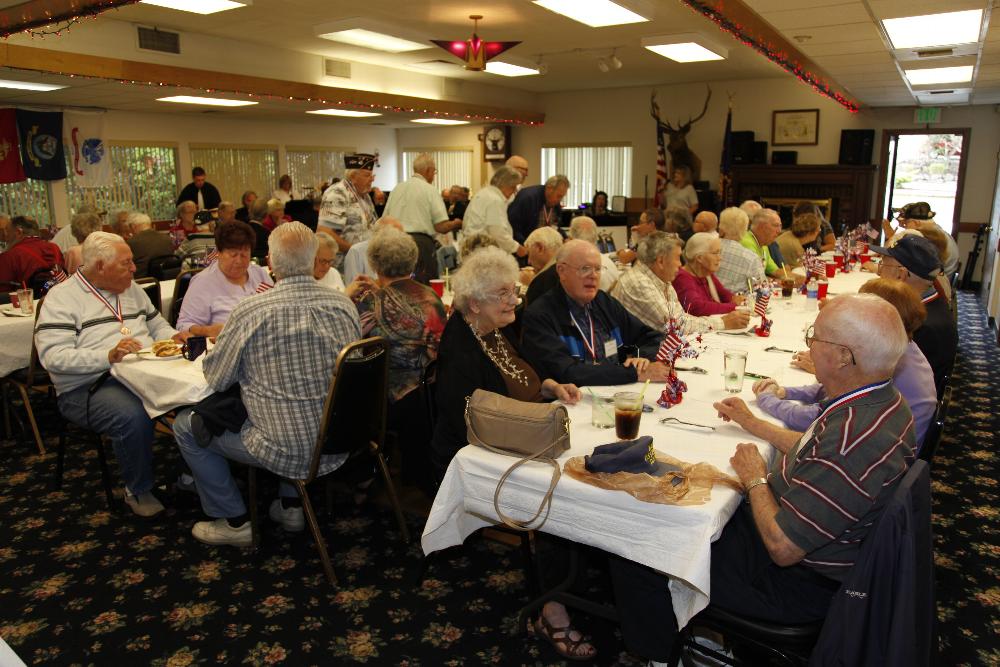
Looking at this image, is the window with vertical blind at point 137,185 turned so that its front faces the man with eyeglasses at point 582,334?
yes

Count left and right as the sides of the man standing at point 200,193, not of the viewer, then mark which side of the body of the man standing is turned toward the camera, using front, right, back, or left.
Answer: front

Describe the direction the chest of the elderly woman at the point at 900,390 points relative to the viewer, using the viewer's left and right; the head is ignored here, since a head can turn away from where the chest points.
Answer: facing to the left of the viewer

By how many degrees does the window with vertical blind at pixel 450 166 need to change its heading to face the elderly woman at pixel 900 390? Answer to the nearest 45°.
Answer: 0° — it already faces them

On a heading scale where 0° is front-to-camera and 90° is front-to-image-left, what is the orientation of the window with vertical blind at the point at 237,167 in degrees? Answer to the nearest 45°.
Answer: approximately 0°

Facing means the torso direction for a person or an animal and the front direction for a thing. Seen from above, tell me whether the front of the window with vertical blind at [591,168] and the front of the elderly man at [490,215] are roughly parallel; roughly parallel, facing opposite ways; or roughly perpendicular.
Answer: roughly perpendicular

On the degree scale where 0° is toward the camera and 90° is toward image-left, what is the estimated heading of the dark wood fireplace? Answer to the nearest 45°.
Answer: approximately 0°

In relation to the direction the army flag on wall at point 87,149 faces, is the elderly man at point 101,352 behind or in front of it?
in front

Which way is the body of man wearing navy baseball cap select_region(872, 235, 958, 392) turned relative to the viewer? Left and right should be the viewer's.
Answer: facing to the left of the viewer

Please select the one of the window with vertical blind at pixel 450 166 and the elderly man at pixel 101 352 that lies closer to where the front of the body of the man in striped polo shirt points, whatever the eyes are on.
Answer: the elderly man

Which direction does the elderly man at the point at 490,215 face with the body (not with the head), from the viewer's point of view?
to the viewer's right

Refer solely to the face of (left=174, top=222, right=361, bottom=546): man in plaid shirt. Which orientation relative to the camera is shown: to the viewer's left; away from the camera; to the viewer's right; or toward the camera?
away from the camera

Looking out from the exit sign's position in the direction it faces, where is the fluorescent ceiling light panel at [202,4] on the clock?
The fluorescent ceiling light panel is roughly at 1 o'clock from the exit sign.

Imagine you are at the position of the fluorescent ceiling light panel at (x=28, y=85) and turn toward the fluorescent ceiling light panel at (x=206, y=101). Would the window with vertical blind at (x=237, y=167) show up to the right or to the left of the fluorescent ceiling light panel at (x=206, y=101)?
left

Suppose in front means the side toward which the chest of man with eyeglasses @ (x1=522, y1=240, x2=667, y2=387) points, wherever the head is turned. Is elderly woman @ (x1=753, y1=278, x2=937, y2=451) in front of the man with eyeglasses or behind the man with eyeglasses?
in front

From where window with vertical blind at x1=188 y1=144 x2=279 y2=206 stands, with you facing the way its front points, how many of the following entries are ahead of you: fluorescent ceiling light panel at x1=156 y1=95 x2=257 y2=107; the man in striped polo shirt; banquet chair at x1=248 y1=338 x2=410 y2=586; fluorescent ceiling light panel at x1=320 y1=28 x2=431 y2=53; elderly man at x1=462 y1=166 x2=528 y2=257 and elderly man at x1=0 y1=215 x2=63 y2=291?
6

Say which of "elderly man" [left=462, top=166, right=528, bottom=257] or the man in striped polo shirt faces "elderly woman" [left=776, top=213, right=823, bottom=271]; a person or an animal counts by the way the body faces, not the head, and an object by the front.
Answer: the elderly man

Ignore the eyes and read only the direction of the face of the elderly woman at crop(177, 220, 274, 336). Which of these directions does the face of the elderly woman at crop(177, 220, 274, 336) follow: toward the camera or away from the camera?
toward the camera

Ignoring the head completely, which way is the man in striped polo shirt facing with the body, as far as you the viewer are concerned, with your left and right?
facing to the left of the viewer

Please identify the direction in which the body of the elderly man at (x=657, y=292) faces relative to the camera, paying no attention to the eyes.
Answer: to the viewer's right
